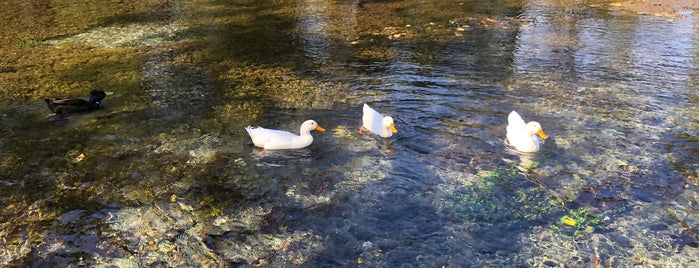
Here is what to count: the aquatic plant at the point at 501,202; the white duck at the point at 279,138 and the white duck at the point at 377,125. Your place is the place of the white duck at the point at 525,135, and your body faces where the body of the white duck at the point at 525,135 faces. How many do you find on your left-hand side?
0

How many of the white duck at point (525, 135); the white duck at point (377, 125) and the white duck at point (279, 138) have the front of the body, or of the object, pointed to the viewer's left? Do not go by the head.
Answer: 0

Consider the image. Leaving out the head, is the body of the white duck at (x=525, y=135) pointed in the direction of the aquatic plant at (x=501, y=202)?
no

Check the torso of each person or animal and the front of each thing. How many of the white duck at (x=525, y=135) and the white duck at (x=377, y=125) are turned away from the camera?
0

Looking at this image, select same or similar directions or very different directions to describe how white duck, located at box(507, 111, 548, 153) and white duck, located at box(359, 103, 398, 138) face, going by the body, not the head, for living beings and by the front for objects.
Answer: same or similar directions

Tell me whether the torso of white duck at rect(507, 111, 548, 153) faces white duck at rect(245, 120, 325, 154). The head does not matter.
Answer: no

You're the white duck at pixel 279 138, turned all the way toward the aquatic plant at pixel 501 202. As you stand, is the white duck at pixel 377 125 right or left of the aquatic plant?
left

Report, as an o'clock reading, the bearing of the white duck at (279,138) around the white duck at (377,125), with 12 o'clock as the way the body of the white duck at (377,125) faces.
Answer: the white duck at (279,138) is roughly at 4 o'clock from the white duck at (377,125).

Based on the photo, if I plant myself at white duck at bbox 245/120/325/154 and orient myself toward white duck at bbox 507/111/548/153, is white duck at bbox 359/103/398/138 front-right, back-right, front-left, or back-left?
front-left

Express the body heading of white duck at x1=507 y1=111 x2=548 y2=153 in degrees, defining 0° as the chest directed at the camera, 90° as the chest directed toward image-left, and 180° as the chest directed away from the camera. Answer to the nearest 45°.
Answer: approximately 315°

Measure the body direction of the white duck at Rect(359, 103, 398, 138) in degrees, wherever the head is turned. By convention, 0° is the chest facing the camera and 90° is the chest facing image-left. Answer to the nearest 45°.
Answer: approximately 315°

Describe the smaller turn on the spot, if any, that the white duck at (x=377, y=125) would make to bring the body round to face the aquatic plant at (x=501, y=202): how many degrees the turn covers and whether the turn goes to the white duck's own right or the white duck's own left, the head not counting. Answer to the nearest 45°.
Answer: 0° — it already faces it

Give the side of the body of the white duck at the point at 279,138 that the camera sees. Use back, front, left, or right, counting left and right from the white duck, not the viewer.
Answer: right

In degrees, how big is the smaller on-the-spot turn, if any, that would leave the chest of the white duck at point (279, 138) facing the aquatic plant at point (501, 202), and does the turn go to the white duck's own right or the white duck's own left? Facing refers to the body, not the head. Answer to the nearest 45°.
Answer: approximately 45° to the white duck's own right

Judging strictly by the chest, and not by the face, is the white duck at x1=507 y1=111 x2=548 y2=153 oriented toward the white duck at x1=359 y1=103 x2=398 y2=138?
no

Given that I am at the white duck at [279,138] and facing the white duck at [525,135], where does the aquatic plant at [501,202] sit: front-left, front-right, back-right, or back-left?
front-right

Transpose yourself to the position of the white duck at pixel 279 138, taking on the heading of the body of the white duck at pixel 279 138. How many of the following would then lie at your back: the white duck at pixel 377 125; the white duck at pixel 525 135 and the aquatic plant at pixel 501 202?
0
